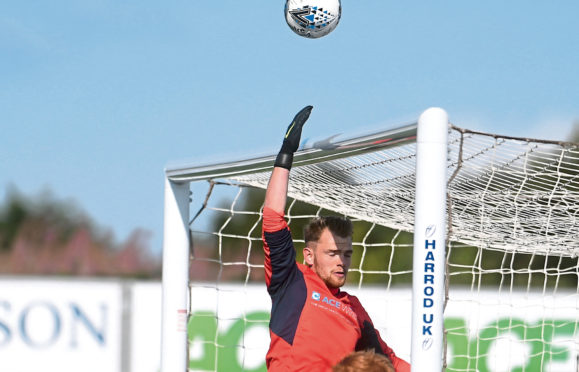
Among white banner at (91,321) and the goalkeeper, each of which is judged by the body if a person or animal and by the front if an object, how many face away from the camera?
0

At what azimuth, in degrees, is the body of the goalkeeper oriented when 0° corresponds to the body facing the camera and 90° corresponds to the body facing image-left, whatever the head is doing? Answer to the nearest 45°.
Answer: approximately 315°

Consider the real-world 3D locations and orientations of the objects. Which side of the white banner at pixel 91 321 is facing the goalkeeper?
front

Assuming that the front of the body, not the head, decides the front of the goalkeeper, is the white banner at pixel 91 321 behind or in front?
behind

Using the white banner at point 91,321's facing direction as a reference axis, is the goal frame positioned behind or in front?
in front

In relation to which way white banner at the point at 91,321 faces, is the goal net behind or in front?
in front

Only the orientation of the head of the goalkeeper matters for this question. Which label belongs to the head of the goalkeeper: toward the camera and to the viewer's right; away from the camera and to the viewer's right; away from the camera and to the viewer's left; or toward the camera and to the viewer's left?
toward the camera and to the viewer's right
